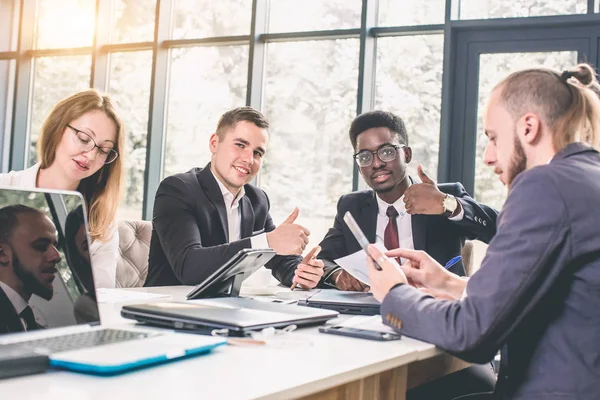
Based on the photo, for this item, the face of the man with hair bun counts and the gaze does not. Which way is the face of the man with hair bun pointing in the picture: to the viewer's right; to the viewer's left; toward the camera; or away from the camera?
to the viewer's left

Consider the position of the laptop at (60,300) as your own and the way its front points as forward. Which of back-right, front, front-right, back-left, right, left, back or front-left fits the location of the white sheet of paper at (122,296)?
back-left

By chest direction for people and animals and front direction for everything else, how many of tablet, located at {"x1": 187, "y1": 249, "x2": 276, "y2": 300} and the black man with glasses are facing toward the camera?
1

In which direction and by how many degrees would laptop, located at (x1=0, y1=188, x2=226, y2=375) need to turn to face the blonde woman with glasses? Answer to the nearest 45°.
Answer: approximately 135° to its left

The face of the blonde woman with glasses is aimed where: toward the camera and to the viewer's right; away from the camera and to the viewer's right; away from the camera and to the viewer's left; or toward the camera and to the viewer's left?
toward the camera and to the viewer's right

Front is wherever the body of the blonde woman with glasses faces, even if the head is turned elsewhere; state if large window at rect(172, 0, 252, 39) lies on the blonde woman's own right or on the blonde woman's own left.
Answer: on the blonde woman's own left

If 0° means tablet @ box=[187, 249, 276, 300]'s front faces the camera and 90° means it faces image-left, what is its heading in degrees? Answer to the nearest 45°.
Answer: approximately 135°

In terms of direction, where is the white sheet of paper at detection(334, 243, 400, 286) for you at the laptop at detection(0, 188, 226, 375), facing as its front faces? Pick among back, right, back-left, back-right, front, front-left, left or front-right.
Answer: left

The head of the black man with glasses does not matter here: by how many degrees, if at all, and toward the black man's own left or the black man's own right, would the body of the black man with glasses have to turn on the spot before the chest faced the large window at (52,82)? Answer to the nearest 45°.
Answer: approximately 135° to the black man's own right

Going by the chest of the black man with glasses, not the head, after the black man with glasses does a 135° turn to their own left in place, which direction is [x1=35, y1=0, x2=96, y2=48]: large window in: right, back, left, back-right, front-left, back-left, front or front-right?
left

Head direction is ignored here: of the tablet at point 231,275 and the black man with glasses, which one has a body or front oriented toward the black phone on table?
the black man with glasses

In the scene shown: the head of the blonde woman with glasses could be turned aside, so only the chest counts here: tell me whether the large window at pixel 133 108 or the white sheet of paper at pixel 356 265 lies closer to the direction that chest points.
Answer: the white sheet of paper

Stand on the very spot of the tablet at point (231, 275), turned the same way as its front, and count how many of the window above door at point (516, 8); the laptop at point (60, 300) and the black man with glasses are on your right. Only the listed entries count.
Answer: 2
